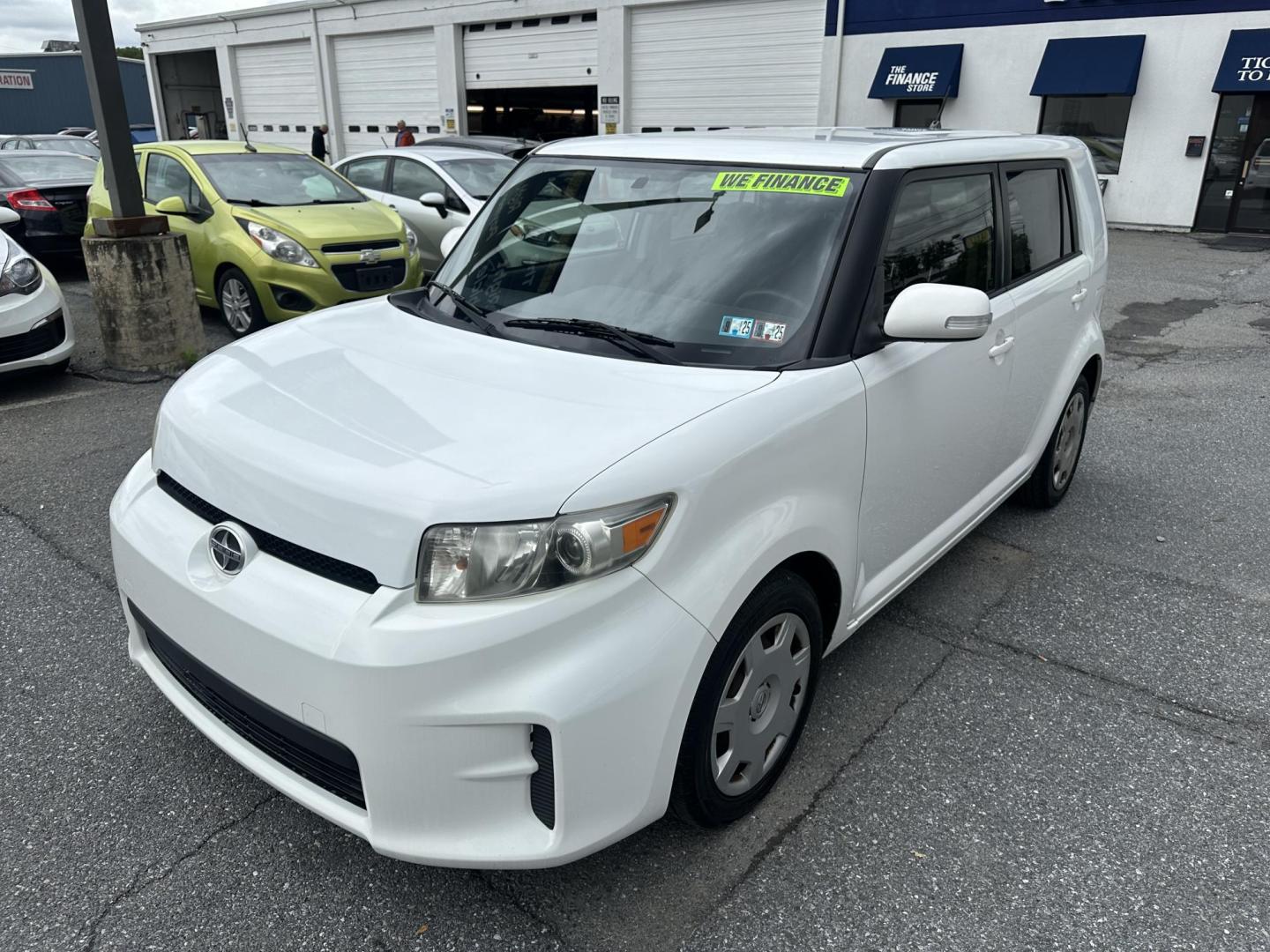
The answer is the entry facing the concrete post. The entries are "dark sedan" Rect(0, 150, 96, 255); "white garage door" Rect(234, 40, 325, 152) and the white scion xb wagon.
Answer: the white garage door

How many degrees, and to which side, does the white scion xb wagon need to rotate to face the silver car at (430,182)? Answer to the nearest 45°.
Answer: approximately 135° to its right

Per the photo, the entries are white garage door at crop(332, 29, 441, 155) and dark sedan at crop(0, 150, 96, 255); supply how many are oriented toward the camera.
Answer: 1

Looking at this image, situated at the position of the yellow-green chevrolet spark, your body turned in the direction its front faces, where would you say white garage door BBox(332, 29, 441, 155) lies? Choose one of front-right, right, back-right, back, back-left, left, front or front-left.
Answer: back-left

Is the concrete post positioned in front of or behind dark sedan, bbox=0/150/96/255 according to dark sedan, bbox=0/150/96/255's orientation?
behind

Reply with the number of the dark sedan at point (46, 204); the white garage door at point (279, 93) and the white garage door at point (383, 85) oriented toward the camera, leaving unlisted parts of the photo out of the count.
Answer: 2

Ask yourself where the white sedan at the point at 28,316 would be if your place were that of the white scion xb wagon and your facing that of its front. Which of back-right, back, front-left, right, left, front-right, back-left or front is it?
right

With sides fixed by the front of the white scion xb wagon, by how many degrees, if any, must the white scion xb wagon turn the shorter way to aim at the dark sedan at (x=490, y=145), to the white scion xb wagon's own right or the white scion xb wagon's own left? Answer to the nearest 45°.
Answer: approximately 135° to the white scion xb wagon's own right

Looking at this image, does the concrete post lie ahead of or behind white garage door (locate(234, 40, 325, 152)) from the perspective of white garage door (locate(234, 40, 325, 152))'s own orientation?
ahead
